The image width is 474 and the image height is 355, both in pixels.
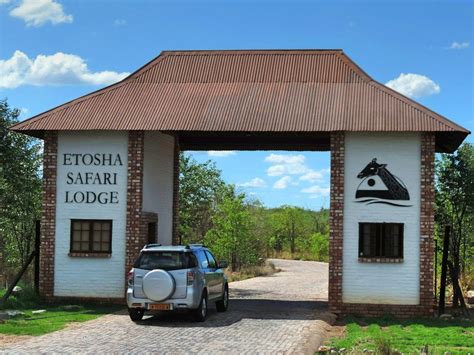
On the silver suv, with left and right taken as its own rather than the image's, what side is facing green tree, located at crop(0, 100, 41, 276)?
left

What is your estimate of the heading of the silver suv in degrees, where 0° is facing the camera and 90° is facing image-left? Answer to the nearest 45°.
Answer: approximately 225°

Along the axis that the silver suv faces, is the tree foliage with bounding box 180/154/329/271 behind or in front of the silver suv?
in front

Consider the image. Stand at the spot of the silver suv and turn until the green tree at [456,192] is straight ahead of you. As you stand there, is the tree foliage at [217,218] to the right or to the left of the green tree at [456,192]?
left

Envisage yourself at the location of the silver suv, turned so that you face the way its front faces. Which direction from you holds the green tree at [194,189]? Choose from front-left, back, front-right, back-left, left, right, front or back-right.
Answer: front-left

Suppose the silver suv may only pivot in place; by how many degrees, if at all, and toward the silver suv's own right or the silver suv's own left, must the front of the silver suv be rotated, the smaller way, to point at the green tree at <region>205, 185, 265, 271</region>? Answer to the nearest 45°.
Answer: approximately 45° to the silver suv's own left
